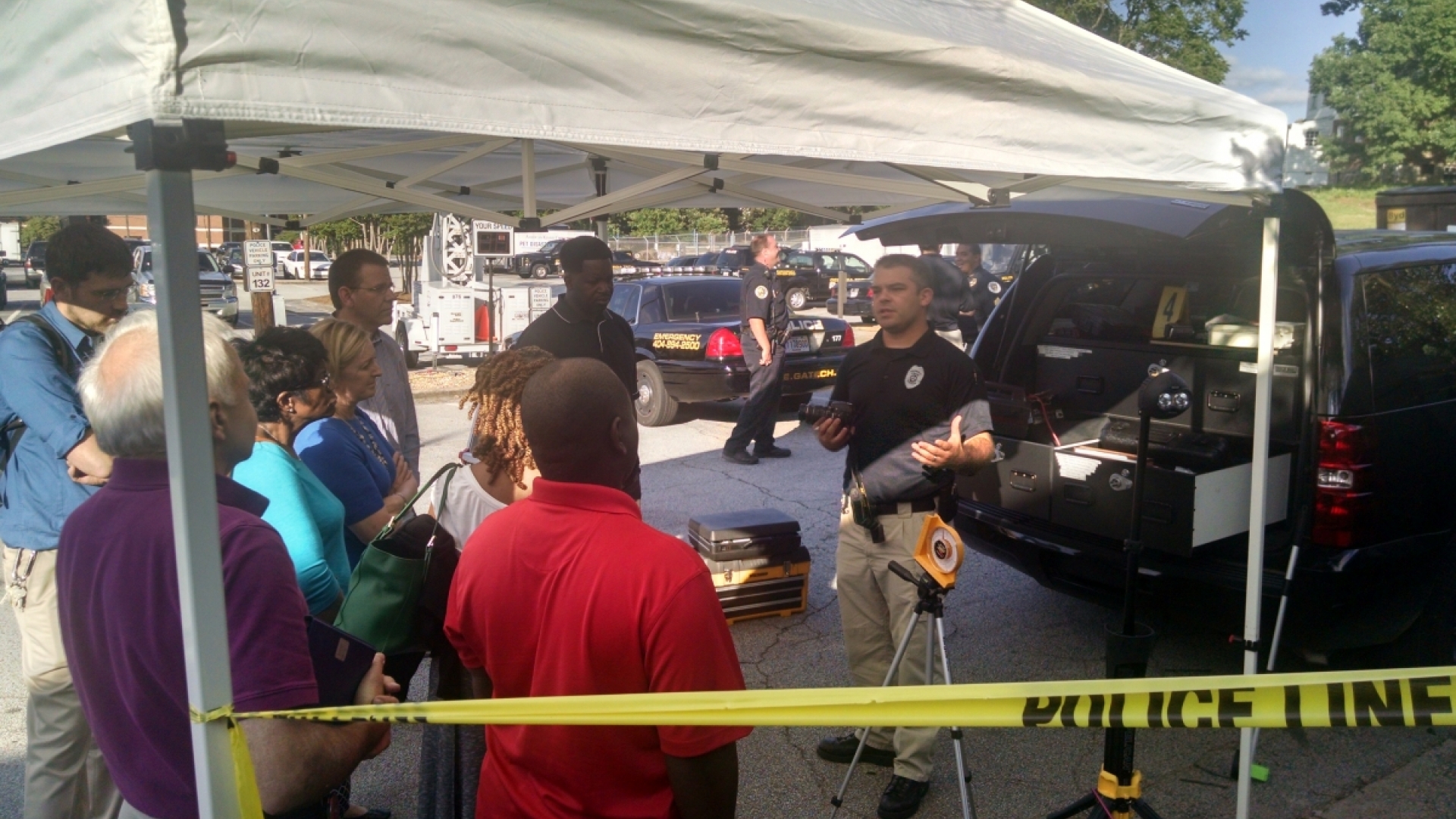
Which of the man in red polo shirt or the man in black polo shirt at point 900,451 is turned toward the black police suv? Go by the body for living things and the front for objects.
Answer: the man in red polo shirt

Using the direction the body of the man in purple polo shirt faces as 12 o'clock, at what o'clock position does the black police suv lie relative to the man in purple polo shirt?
The black police suv is roughly at 1 o'clock from the man in purple polo shirt.

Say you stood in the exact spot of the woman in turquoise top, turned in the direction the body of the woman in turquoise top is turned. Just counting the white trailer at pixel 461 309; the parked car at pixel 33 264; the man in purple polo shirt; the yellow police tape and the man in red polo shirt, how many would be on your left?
2

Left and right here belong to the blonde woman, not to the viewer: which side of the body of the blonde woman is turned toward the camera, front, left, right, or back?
right

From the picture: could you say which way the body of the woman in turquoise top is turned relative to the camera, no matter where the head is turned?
to the viewer's right

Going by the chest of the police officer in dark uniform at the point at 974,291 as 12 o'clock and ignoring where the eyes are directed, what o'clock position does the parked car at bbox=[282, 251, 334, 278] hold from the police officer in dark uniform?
The parked car is roughly at 3 o'clock from the police officer in dark uniform.

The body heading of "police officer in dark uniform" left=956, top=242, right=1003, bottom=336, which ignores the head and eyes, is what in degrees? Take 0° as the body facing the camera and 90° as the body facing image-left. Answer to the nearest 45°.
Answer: approximately 45°

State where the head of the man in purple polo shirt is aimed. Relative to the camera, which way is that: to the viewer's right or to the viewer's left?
to the viewer's right

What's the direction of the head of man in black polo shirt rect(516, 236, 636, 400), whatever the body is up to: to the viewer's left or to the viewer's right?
to the viewer's right

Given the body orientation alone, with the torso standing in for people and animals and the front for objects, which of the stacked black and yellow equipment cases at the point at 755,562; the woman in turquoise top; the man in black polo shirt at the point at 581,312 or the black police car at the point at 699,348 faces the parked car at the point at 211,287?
the black police car

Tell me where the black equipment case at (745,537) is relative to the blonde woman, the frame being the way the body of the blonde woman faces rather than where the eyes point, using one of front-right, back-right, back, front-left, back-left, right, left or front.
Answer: front-left

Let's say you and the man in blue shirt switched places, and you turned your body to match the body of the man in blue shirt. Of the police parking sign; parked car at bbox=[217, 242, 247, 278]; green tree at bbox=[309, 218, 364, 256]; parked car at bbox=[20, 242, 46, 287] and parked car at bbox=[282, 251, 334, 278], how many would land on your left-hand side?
5

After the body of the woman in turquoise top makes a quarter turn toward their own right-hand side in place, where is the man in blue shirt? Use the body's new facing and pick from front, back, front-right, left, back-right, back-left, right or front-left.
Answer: back-right
